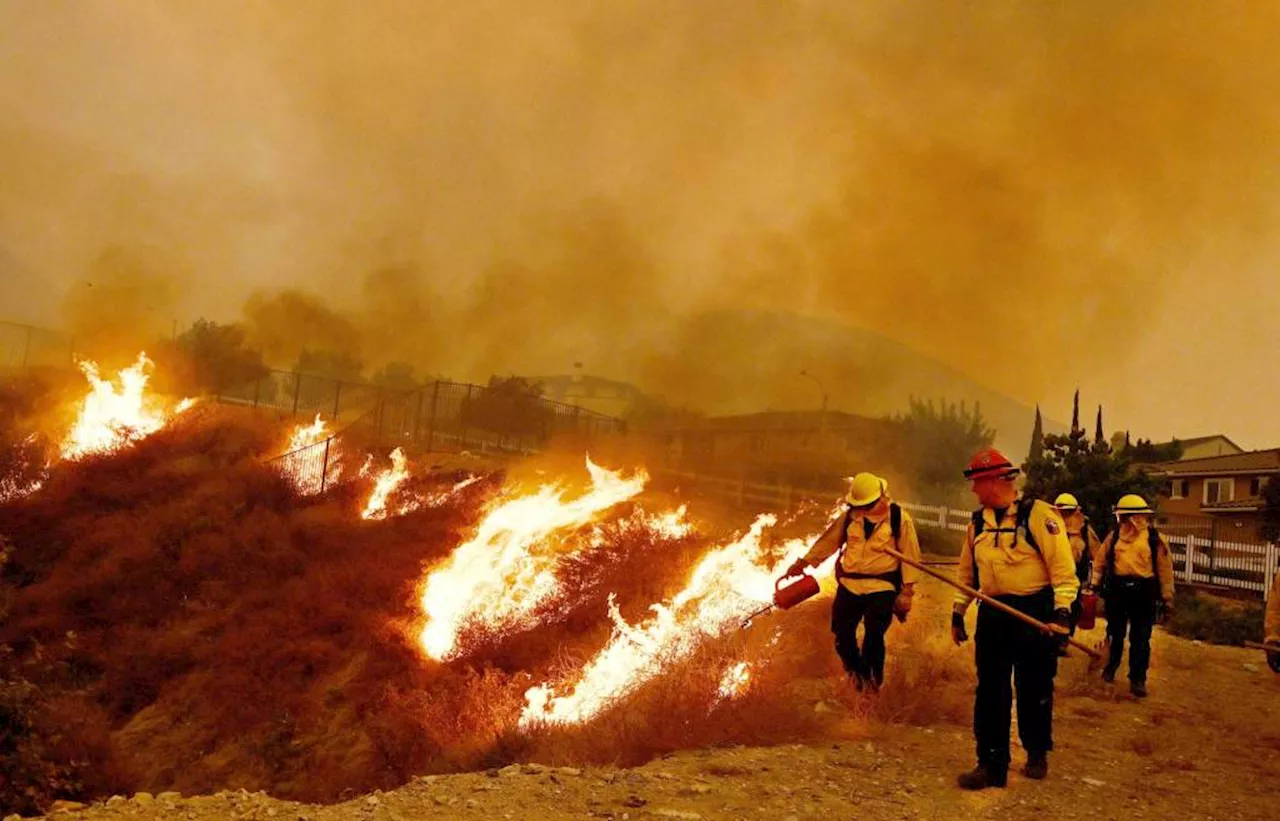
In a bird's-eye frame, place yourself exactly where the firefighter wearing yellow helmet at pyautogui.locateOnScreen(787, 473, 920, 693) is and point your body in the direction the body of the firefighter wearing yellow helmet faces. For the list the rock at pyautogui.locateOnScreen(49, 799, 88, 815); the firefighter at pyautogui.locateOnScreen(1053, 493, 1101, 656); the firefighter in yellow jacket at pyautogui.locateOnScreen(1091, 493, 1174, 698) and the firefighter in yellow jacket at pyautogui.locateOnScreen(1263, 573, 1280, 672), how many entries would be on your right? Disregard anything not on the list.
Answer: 1

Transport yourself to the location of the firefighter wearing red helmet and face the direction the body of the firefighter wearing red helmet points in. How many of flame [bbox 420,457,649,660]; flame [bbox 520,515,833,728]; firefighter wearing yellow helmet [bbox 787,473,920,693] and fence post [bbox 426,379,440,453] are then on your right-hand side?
4

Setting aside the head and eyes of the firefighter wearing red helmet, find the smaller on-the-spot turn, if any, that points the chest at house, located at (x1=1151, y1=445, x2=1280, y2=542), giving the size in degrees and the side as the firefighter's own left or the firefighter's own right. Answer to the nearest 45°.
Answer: approximately 135° to the firefighter's own right

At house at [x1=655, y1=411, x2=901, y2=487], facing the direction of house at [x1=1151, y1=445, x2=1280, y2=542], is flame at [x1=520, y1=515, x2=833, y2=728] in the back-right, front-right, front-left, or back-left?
front-right

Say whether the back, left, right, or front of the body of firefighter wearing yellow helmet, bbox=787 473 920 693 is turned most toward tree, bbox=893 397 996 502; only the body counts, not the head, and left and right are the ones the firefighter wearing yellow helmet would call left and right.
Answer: back

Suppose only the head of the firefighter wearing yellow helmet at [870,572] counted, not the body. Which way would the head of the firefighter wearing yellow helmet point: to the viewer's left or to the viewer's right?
to the viewer's left

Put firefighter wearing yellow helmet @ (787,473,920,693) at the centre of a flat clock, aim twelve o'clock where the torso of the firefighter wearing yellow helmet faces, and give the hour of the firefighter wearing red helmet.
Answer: The firefighter wearing red helmet is roughly at 11 o'clock from the firefighter wearing yellow helmet.

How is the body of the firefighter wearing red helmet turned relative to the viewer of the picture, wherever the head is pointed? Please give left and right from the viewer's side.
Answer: facing the viewer and to the left of the viewer

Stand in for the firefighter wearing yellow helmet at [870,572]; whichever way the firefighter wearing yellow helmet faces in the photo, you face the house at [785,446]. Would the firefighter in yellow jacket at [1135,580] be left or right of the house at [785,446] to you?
right

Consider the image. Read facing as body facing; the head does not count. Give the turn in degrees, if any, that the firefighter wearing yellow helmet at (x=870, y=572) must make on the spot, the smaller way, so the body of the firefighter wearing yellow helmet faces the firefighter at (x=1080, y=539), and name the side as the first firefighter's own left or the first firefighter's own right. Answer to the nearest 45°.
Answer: approximately 135° to the first firefighter's own left

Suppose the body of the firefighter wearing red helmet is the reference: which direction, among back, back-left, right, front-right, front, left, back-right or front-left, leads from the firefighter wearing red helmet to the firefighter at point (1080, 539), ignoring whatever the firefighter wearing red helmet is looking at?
back-right

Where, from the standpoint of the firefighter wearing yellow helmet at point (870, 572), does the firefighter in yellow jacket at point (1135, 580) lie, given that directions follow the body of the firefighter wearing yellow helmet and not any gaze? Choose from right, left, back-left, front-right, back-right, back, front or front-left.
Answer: back-left

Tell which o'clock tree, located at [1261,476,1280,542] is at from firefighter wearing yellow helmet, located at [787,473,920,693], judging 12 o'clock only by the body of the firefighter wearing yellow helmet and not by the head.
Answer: The tree is roughly at 7 o'clock from the firefighter wearing yellow helmet.

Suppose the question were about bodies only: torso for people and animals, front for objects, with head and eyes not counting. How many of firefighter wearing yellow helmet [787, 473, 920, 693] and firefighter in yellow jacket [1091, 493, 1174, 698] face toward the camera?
2

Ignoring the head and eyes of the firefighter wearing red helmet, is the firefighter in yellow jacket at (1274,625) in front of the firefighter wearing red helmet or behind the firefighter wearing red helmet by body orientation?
behind

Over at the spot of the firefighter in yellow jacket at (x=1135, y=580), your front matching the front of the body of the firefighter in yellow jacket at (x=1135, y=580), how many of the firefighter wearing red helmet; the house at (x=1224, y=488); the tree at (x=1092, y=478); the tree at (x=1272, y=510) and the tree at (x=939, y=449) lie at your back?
4

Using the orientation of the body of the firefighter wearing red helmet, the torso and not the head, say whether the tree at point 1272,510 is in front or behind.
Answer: behind

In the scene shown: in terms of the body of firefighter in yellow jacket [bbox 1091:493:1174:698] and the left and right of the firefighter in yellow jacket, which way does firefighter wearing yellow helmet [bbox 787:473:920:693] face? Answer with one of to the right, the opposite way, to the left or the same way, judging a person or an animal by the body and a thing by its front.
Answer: the same way

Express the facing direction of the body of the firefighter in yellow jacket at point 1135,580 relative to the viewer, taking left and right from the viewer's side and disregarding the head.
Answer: facing the viewer

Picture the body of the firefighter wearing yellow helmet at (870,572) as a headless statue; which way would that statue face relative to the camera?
toward the camera

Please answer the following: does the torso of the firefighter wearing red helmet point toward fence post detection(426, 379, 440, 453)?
no
